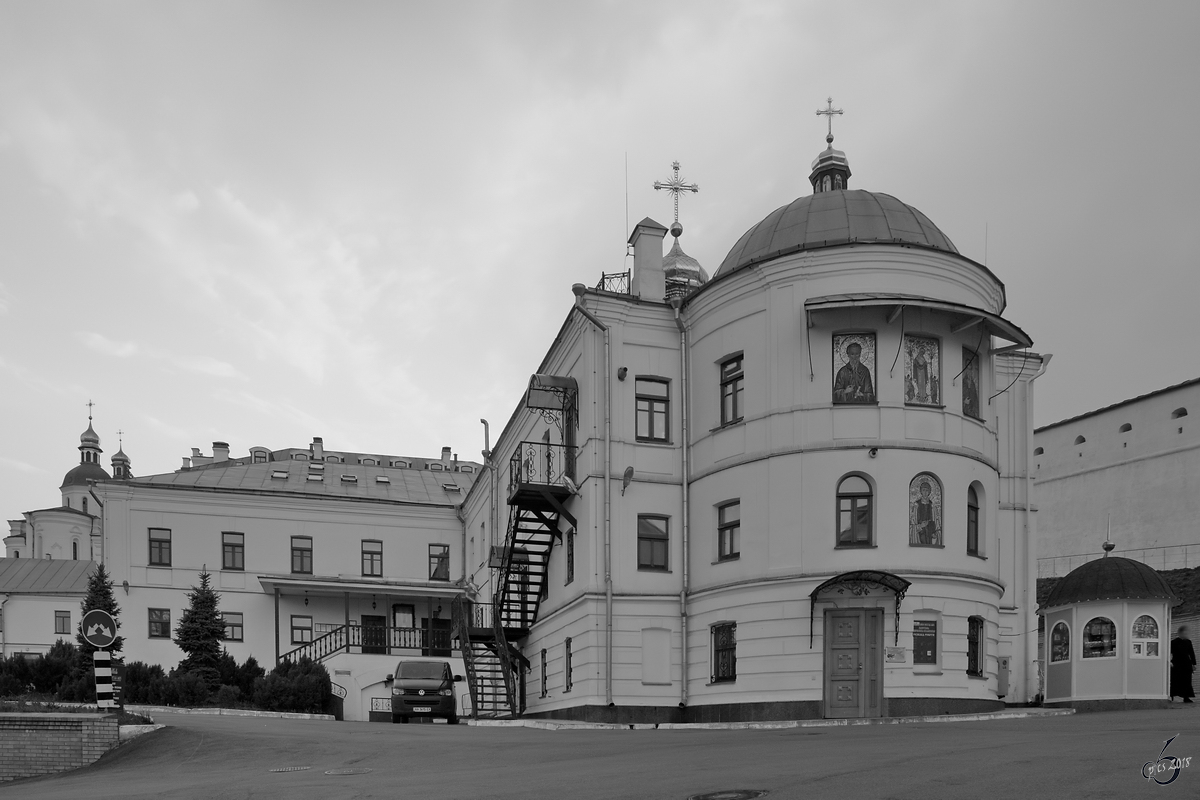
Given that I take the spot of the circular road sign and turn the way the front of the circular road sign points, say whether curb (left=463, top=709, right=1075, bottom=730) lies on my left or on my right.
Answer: on my left

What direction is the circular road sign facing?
toward the camera
